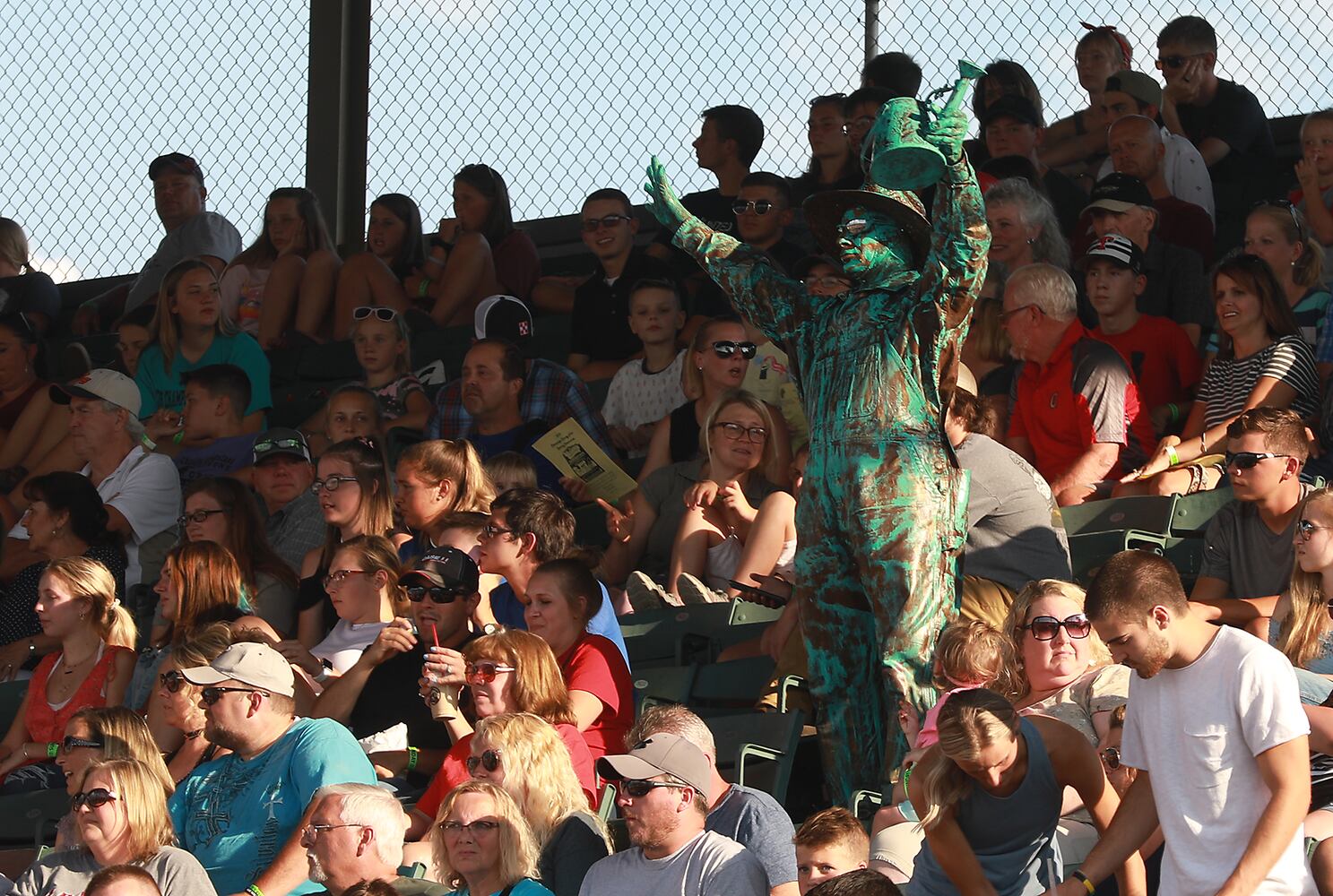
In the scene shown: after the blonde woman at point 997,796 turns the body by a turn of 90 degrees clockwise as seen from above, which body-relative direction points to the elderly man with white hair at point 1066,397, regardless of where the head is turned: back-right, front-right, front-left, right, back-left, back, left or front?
right

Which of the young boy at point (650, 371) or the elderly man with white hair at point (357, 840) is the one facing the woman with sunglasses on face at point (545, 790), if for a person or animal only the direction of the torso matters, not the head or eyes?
the young boy

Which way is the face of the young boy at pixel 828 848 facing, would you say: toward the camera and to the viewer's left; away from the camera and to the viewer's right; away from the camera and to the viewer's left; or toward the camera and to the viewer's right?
toward the camera and to the viewer's left

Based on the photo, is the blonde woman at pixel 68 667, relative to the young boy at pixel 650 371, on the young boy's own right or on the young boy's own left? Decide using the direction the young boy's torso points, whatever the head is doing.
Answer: on the young boy's own right

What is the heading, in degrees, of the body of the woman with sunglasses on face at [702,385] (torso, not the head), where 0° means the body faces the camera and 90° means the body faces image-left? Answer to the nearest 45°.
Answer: approximately 315°

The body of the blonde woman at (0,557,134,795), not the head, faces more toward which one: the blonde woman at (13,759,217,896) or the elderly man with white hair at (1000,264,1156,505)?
the blonde woman

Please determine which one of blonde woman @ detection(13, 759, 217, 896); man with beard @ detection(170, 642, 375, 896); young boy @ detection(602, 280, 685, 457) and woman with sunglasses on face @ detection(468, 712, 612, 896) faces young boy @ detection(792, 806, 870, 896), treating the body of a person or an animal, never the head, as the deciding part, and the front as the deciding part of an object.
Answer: young boy @ detection(602, 280, 685, 457)

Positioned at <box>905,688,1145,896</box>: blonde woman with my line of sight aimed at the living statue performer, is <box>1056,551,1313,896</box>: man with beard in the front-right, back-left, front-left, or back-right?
back-right

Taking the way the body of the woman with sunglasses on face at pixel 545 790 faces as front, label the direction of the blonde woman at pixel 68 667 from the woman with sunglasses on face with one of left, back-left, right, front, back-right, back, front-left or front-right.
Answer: front-right

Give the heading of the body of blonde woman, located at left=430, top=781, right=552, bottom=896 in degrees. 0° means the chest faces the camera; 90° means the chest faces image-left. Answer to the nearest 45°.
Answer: approximately 45°
